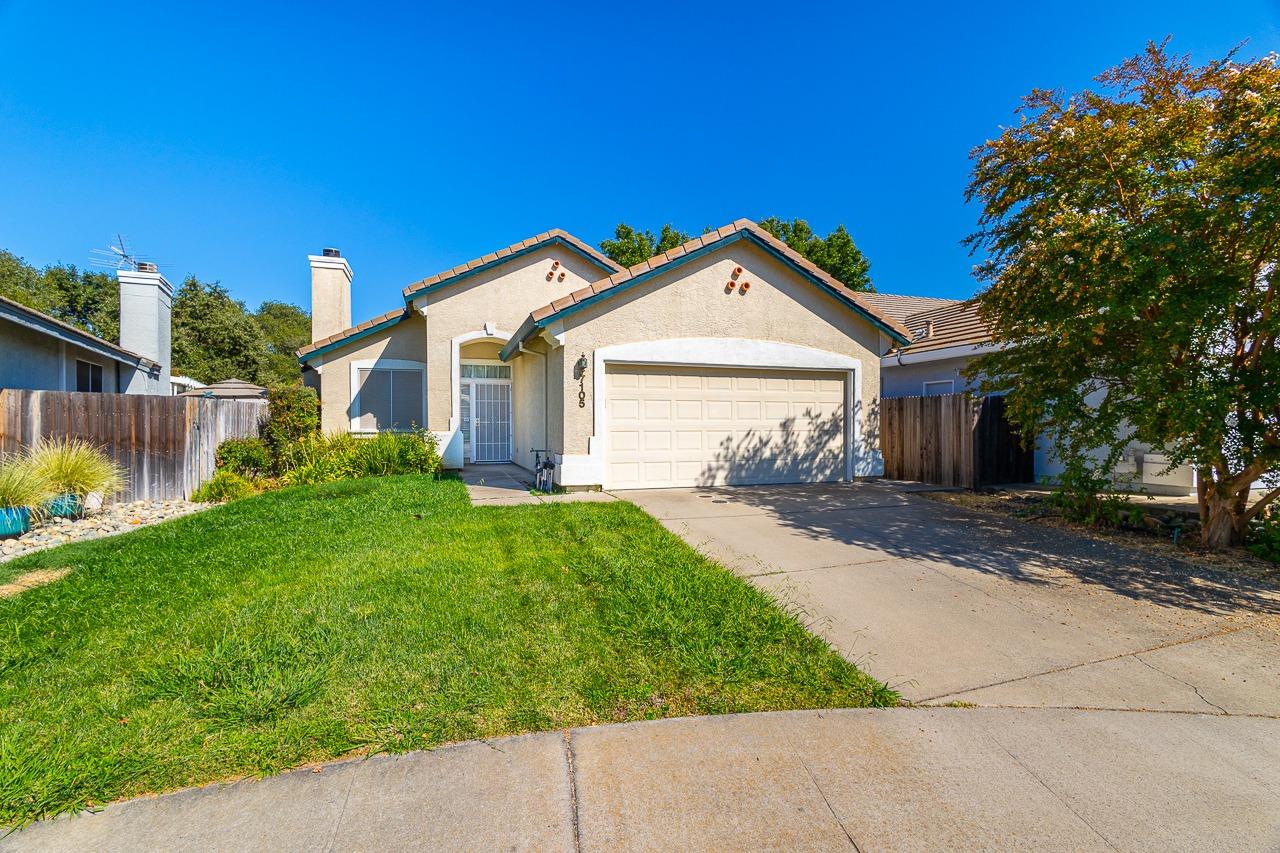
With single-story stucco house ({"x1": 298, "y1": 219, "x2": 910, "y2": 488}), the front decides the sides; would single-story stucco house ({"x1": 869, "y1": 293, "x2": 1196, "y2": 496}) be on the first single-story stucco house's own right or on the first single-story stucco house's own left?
on the first single-story stucco house's own left

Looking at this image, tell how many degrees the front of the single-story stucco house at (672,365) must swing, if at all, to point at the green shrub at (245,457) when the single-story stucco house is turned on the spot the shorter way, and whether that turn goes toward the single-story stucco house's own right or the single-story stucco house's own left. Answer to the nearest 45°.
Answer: approximately 90° to the single-story stucco house's own right

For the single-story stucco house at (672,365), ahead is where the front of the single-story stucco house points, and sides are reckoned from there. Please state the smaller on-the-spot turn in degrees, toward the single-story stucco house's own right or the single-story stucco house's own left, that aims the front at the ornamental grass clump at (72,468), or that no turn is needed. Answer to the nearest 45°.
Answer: approximately 90° to the single-story stucco house's own right

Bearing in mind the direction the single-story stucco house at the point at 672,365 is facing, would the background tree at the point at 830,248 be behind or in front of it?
behind

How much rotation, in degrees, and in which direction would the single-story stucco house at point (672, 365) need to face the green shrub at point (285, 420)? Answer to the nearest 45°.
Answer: approximately 90° to its right

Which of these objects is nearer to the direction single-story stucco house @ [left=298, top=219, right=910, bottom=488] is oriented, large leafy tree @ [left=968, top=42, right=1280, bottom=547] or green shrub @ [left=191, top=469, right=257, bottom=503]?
the large leafy tree

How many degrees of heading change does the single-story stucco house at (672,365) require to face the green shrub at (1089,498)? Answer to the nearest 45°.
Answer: approximately 45° to its left

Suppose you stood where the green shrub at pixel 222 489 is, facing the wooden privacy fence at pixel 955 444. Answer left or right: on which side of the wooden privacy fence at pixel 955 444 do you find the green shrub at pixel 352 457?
left

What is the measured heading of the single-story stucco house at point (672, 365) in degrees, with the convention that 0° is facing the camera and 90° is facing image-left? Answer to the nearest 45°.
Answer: approximately 0°

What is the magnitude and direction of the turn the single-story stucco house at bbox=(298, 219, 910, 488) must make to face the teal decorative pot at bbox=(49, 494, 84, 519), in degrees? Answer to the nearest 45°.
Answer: approximately 90° to its right

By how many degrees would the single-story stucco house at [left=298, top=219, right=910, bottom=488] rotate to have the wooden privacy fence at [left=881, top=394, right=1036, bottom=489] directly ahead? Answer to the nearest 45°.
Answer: approximately 90° to its left

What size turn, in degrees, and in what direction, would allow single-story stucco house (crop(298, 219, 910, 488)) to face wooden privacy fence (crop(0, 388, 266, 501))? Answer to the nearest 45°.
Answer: approximately 90° to its right
